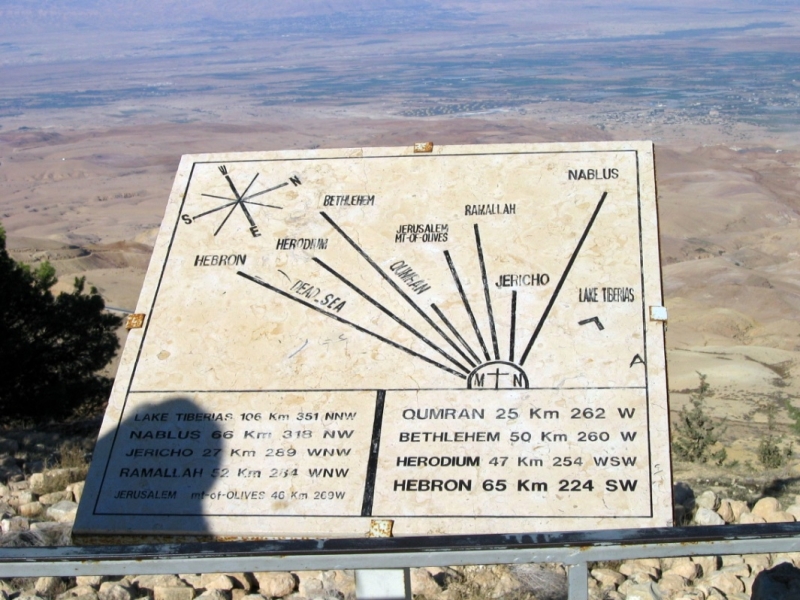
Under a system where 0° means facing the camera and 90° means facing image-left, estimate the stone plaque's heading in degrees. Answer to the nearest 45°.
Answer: approximately 0°

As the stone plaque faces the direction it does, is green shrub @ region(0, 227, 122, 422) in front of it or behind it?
behind
